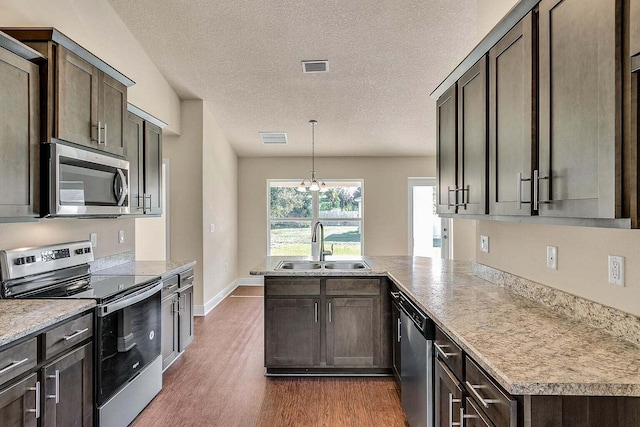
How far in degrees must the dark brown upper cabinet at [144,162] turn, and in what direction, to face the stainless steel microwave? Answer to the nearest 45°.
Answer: approximately 45° to its right

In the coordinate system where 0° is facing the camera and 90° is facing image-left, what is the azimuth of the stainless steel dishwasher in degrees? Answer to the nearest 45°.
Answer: approximately 90°

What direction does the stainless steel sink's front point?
toward the camera

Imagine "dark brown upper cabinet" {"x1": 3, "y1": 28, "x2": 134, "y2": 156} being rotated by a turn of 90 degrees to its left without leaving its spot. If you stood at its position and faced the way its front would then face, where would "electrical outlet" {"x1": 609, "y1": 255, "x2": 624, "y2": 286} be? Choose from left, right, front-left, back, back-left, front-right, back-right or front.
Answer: right

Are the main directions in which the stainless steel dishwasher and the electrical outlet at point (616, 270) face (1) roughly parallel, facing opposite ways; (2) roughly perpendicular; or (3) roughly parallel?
roughly parallel

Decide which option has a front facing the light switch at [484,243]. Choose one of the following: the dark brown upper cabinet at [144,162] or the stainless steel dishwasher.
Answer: the dark brown upper cabinet

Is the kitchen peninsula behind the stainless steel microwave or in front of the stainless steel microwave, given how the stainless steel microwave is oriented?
in front

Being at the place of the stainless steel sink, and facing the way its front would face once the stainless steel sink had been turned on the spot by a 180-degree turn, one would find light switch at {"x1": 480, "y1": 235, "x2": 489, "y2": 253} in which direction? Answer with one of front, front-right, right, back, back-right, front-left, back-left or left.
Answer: back-right

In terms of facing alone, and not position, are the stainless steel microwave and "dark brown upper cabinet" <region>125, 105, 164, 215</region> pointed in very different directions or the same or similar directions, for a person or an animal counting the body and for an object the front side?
same or similar directions

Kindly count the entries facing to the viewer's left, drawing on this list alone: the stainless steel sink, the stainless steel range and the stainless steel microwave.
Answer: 0

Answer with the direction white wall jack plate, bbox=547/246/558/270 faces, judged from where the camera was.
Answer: facing the viewer and to the left of the viewer

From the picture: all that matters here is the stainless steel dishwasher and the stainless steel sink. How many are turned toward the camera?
1

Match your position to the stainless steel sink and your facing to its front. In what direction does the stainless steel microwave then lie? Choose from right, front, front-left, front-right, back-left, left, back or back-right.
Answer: front-right

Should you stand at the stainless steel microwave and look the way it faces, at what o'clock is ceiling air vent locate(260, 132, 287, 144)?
The ceiling air vent is roughly at 9 o'clock from the stainless steel microwave.

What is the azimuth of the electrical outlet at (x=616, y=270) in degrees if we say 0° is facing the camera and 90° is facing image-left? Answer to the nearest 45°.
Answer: approximately 45°

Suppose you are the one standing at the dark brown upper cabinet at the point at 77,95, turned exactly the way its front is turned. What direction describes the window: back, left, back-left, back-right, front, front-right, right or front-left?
left

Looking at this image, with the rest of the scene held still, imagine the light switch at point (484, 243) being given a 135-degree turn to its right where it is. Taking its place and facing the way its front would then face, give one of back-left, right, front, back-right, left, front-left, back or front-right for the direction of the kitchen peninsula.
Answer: back

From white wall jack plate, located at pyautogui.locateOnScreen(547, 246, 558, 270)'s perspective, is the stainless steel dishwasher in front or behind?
in front

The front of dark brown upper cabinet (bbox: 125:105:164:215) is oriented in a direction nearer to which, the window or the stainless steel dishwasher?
the stainless steel dishwasher
